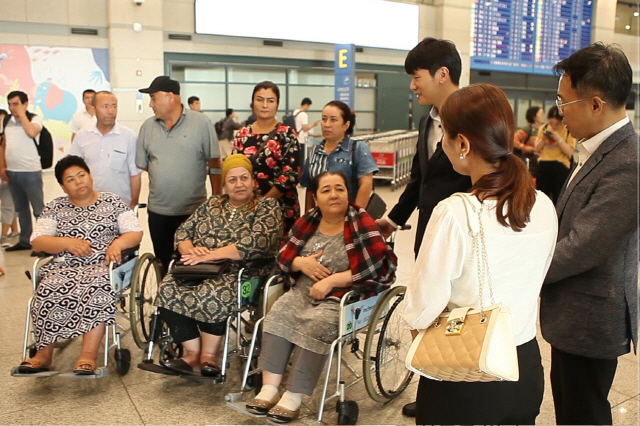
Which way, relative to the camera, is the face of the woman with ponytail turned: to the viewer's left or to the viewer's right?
to the viewer's left

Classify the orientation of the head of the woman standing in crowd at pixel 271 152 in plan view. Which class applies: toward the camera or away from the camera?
toward the camera

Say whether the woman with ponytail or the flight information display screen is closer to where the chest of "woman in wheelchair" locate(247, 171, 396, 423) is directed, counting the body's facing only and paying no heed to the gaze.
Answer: the woman with ponytail

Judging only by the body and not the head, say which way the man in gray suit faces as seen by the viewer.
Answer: to the viewer's left

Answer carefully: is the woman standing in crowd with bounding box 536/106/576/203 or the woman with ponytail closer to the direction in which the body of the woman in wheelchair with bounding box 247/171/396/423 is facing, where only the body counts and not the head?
the woman with ponytail

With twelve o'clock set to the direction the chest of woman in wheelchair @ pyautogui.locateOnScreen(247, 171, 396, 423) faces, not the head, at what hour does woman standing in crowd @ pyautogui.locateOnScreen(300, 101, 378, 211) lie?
The woman standing in crowd is roughly at 5 o'clock from the woman in wheelchair.

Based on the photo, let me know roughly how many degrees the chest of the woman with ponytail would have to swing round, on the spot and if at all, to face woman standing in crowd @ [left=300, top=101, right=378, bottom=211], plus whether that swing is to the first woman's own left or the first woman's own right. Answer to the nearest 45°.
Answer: approximately 45° to the first woman's own right

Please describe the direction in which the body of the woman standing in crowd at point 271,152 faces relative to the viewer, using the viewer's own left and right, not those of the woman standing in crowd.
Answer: facing the viewer

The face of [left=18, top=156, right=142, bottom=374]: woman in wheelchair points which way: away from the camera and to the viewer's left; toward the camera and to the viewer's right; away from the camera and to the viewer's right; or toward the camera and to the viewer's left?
toward the camera and to the viewer's right

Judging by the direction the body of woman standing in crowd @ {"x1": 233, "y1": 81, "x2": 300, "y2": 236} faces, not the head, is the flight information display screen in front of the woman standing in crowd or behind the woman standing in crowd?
behind

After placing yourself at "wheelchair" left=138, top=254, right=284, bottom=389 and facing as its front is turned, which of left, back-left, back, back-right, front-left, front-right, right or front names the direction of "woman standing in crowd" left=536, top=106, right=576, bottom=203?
back

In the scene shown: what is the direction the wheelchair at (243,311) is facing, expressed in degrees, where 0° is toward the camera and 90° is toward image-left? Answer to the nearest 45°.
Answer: approximately 45°

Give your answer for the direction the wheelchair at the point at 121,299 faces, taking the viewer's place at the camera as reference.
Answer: facing the viewer and to the left of the viewer

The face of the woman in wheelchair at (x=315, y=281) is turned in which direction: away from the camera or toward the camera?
toward the camera

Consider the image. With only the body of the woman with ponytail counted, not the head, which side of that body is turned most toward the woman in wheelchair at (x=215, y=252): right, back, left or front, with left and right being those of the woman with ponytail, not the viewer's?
front
